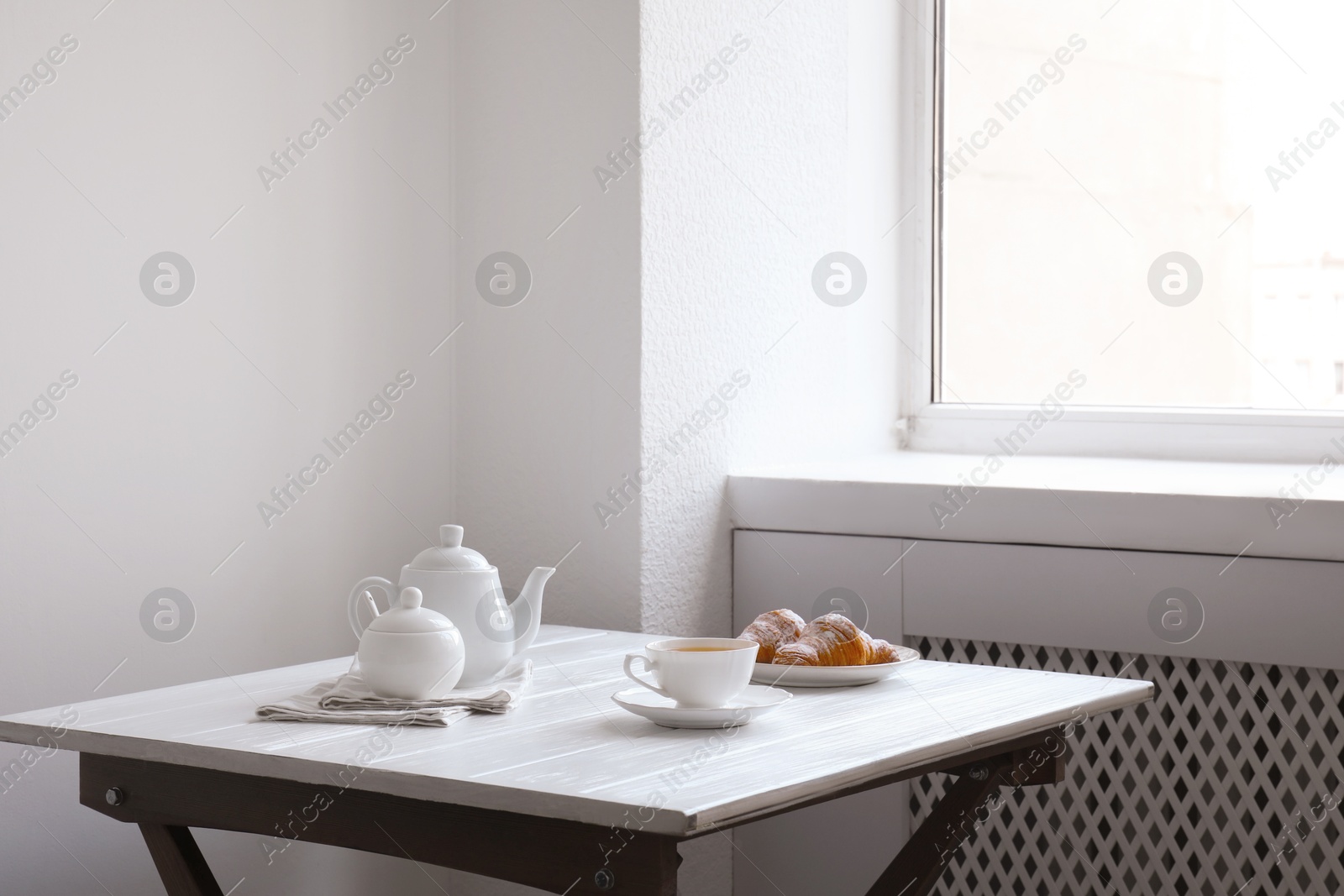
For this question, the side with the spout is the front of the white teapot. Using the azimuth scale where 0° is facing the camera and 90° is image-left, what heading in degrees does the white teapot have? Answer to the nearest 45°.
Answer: approximately 270°

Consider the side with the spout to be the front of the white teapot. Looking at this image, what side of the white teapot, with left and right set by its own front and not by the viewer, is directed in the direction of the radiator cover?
front
